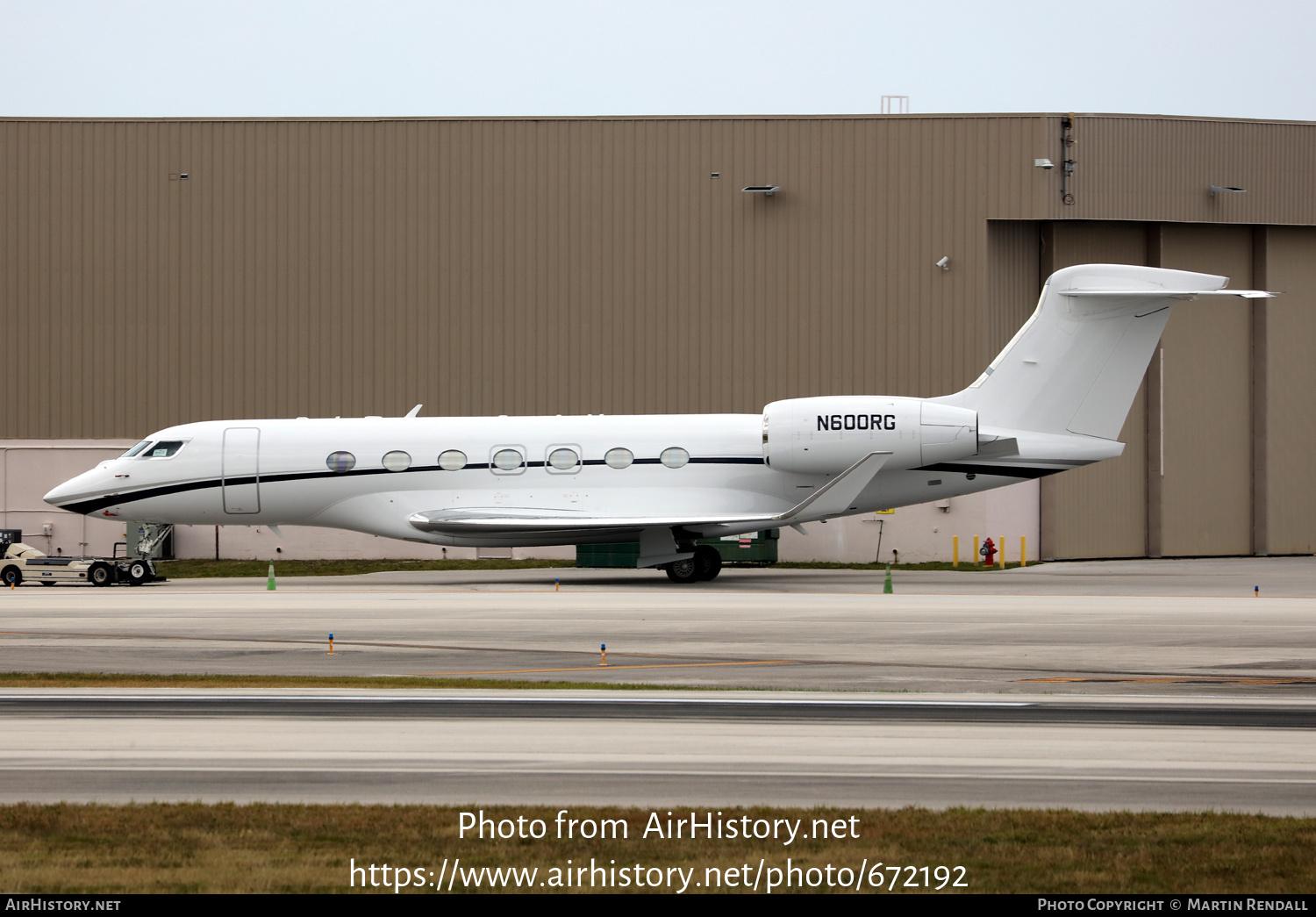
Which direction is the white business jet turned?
to the viewer's left
